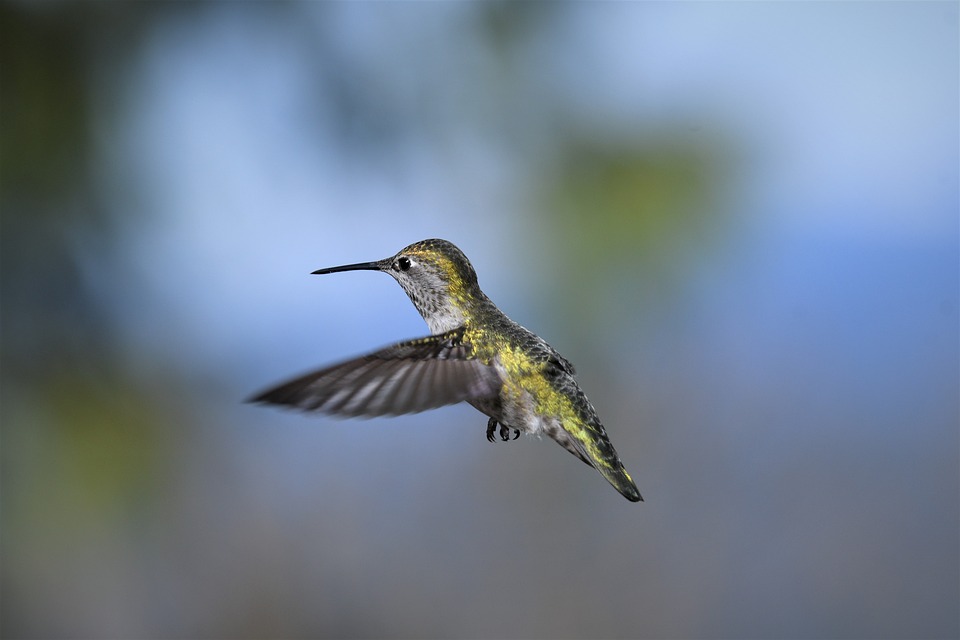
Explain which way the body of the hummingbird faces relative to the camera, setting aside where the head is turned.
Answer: to the viewer's left
